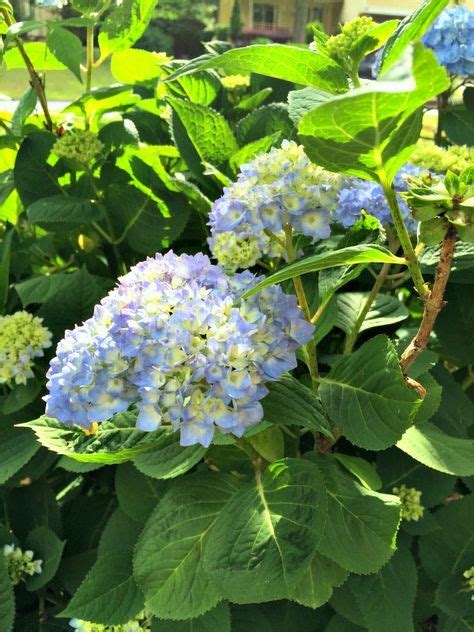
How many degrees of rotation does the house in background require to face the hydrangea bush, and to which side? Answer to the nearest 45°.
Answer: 0° — it already faces it

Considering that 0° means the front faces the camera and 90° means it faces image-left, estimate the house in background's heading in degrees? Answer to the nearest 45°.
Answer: approximately 0°
